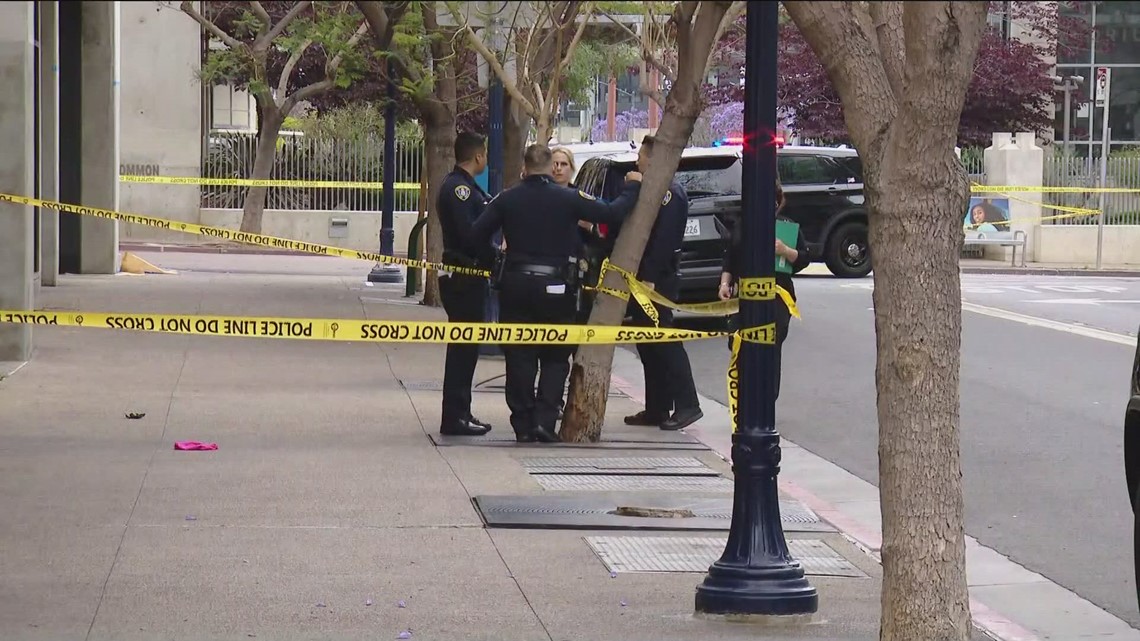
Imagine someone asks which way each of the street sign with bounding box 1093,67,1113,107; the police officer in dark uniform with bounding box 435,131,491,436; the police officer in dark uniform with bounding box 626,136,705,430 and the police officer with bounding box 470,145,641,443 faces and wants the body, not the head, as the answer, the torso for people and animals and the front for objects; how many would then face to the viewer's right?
1

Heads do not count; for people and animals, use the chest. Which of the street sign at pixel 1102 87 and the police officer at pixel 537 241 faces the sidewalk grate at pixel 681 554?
the street sign

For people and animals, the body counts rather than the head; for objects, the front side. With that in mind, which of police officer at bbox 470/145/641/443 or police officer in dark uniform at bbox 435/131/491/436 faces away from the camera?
the police officer

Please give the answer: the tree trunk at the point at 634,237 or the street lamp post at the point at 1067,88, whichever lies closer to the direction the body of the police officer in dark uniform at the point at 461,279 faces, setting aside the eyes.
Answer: the tree trunk

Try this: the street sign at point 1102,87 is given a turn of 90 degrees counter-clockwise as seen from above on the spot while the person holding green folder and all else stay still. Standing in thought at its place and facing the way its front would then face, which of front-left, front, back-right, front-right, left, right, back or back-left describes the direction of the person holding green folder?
right

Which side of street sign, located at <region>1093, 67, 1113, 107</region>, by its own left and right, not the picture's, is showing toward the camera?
front

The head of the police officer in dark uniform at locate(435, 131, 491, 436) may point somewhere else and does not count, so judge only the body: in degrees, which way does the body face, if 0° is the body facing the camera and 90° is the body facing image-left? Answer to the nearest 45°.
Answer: approximately 270°

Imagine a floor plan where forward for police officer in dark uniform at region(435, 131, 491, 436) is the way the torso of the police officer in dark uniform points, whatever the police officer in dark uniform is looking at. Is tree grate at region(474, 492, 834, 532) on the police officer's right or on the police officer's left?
on the police officer's right

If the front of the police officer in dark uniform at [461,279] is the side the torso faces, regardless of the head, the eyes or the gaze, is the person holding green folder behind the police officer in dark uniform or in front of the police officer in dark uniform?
in front

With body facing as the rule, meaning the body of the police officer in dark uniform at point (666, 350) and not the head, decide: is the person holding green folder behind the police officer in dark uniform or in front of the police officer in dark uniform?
behind

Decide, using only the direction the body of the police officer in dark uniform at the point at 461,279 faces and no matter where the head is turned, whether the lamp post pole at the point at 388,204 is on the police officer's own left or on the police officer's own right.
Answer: on the police officer's own left

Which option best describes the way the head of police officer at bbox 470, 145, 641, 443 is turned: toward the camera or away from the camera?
away from the camera

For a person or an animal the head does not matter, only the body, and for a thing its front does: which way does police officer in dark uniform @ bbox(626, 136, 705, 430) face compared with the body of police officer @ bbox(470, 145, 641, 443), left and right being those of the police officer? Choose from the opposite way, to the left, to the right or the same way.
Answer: to the left

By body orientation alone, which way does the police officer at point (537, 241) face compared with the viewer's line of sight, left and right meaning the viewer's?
facing away from the viewer

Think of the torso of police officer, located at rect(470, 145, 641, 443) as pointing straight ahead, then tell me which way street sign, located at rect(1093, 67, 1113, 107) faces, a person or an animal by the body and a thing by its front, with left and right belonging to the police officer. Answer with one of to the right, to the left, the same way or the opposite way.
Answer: the opposite way

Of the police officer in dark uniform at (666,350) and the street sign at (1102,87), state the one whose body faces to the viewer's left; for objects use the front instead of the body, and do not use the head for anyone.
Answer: the police officer in dark uniform

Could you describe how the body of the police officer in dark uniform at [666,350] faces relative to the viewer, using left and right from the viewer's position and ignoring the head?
facing to the left of the viewer
